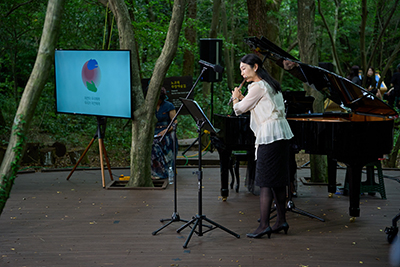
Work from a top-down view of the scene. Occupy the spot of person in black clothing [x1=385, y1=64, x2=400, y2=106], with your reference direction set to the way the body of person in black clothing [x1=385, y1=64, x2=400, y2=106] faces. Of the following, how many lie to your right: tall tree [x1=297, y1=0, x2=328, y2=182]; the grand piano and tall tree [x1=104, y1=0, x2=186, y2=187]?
0

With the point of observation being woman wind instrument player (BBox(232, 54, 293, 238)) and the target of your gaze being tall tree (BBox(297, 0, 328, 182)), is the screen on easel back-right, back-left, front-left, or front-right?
front-left

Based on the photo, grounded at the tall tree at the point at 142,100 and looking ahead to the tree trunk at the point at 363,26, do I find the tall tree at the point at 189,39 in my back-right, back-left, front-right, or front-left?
front-left

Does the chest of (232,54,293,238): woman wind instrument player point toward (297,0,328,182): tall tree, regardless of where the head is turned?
no

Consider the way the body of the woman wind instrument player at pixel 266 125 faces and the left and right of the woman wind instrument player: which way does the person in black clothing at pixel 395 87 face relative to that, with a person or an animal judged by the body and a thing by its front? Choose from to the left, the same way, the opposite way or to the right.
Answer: the same way

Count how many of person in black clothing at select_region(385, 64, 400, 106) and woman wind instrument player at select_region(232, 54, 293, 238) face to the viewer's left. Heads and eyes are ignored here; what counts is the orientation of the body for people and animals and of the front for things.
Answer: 2

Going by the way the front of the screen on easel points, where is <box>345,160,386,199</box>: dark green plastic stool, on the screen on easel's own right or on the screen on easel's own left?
on the screen on easel's own left

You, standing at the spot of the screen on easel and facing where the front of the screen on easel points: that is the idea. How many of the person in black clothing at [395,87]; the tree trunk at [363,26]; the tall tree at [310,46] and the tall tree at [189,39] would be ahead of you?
0

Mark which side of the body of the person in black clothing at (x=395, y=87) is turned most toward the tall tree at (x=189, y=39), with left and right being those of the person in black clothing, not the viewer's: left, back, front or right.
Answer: front

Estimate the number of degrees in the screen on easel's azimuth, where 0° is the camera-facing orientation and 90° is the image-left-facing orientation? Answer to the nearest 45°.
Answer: approximately 45°

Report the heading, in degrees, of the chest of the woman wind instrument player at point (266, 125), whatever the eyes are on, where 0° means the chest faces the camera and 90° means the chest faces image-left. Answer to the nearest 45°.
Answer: approximately 90°

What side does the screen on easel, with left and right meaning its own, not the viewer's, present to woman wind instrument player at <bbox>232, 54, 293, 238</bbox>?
left

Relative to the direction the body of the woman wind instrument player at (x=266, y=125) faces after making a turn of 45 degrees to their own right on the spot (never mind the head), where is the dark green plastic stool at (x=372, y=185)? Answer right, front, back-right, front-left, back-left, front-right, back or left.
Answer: right
